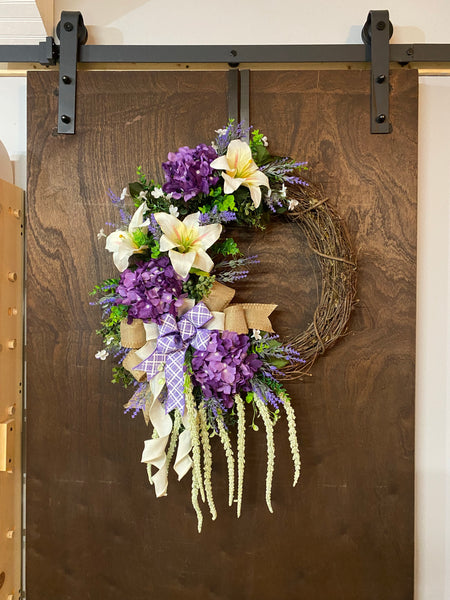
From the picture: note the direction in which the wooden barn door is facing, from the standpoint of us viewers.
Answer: facing the viewer
